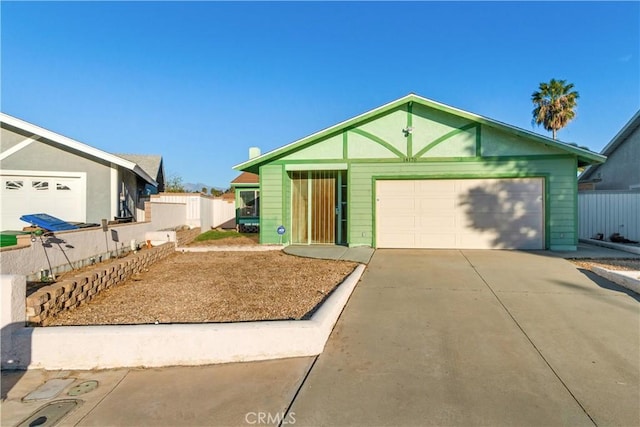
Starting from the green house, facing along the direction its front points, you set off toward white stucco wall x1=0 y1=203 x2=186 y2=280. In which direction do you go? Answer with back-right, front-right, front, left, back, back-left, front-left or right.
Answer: front-right

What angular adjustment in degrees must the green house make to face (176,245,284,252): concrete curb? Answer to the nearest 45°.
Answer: approximately 90° to its right

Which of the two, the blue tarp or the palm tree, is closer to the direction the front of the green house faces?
the blue tarp

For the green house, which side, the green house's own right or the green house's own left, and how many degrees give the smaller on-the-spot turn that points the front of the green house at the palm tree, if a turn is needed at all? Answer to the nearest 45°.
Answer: approximately 135° to the green house's own left

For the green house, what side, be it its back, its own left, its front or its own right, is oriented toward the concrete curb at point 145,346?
front

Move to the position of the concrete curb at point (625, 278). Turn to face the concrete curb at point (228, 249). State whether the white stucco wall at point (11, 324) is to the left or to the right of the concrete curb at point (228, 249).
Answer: left

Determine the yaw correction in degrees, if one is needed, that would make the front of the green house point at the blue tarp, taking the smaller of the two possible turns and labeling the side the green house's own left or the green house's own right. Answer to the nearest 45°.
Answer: approximately 45° to the green house's own right

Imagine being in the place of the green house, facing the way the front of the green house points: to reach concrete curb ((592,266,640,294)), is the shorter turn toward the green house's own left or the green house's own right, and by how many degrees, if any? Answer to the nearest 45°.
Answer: approximately 45° to the green house's own left

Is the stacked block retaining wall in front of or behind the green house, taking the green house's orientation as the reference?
in front

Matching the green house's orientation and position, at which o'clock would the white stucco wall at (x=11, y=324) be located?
The white stucco wall is roughly at 1 o'clock from the green house.
